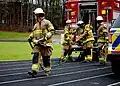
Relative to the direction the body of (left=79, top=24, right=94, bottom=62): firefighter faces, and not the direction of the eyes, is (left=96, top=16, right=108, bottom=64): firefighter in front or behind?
behind

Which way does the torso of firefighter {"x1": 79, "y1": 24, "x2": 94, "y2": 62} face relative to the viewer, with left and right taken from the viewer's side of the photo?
facing away from the viewer and to the left of the viewer

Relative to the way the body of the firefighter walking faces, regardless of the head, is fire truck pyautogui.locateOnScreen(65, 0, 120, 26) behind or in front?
behind

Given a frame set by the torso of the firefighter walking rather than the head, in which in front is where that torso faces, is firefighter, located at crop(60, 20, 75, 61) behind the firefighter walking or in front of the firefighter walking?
behind

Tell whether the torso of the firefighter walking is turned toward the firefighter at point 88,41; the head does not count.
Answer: no

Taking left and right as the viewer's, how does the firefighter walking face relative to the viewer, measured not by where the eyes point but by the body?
facing the viewer and to the left of the viewer

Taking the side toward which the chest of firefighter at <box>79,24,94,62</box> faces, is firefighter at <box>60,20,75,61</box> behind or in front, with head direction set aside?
in front
